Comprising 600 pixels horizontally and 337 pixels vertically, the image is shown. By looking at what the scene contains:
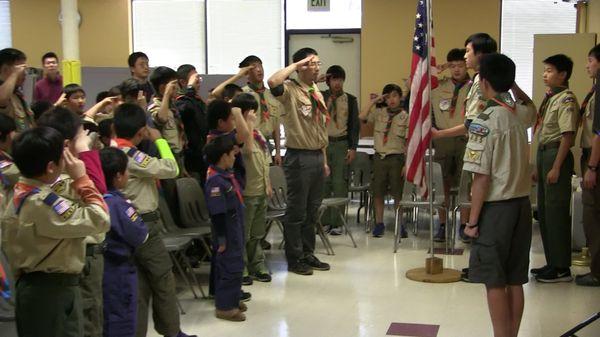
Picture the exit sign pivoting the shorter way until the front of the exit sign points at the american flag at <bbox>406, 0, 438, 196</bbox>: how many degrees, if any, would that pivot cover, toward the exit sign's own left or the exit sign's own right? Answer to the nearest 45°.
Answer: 0° — it already faces it

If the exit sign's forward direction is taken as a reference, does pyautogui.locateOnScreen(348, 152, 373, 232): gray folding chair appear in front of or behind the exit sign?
in front

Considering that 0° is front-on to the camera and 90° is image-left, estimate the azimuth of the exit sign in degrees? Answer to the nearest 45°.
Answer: approximately 0°

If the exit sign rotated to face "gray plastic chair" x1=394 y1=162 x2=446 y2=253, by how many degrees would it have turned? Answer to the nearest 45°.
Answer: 0° — it already faces it
